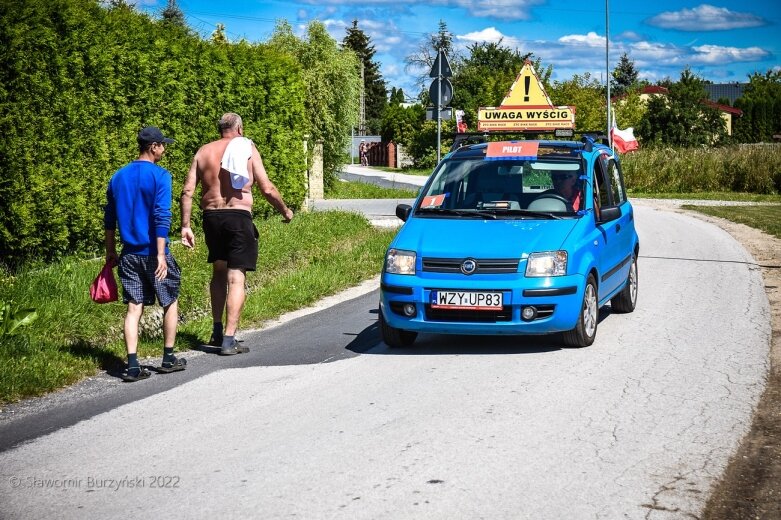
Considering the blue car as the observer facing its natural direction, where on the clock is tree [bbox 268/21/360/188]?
The tree is roughly at 4 o'clock from the blue car.

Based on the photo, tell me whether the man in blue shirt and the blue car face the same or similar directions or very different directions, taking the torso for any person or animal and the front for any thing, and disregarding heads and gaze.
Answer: very different directions

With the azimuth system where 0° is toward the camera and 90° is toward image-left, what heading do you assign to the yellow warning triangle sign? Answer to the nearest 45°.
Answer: approximately 0°

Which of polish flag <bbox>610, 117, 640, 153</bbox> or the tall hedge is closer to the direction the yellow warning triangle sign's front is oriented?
the tall hedge

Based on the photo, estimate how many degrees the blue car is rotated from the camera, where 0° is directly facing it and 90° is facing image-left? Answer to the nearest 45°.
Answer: approximately 45°

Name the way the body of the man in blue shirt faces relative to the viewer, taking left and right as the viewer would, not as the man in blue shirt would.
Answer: facing away from the viewer and to the right of the viewer

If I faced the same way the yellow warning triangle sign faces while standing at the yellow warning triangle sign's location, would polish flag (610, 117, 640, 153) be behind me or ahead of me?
behind

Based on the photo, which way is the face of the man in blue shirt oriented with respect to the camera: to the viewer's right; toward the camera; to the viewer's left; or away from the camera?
to the viewer's right

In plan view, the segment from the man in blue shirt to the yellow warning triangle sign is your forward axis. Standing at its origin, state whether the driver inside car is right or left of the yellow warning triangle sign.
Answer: right

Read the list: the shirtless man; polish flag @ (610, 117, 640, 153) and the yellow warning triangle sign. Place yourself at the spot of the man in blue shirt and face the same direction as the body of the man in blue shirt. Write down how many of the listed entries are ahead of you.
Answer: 3

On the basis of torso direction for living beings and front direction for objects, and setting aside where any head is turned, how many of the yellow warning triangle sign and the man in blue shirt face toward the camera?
1

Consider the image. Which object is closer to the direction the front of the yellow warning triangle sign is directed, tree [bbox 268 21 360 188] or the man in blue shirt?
the man in blue shirt

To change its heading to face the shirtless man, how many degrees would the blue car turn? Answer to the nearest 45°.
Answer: approximately 45° to its right
